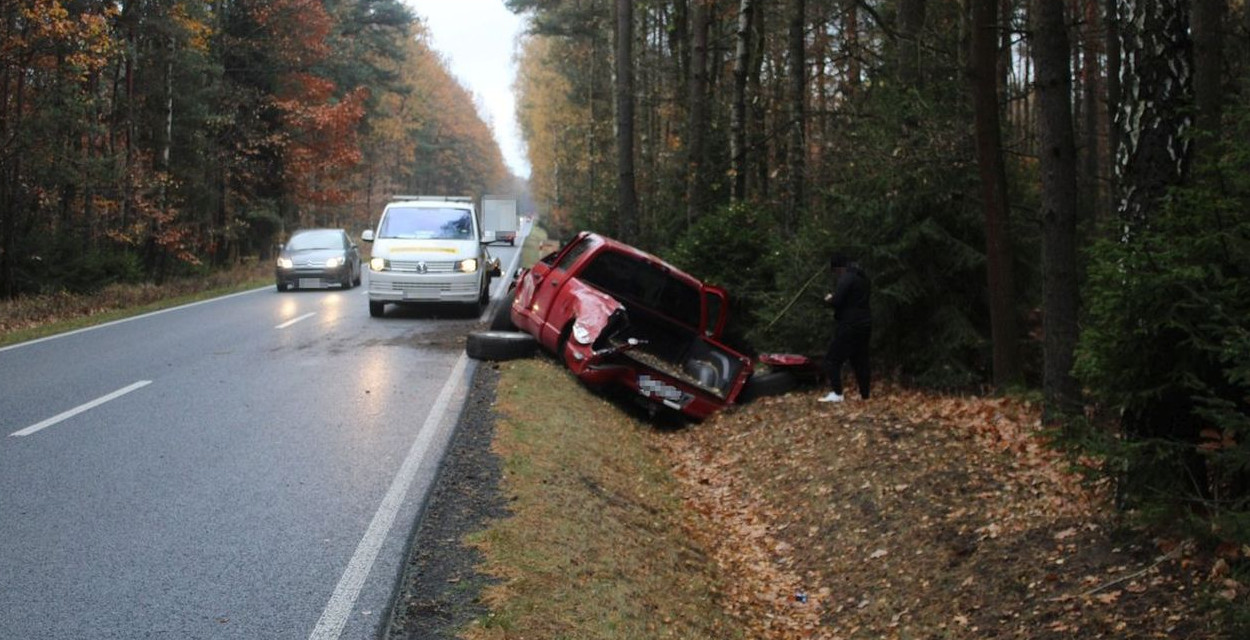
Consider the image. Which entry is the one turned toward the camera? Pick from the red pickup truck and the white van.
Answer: the white van

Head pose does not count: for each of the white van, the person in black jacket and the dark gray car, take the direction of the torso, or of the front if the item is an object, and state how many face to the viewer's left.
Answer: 1

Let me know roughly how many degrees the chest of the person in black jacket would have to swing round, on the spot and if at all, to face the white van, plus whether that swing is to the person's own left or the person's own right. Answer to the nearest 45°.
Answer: approximately 45° to the person's own right

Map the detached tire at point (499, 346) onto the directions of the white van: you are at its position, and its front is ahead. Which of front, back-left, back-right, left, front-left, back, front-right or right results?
front

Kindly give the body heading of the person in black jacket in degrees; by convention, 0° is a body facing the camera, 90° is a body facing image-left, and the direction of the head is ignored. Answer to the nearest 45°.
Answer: approximately 90°

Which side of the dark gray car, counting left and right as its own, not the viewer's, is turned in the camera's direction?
front

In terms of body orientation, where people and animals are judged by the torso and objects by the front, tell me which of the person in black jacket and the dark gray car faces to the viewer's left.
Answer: the person in black jacket

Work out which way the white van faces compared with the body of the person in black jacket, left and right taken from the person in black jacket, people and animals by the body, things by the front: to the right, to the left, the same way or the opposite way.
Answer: to the left

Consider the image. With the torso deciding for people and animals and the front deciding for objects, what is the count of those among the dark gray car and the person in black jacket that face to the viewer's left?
1

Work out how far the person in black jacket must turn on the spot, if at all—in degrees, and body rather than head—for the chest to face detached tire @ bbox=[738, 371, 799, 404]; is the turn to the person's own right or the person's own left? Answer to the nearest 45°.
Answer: approximately 45° to the person's own right

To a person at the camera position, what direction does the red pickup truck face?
facing away from the viewer and to the left of the viewer

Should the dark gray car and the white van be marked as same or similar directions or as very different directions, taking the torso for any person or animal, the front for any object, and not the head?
same or similar directions

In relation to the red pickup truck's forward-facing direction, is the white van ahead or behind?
ahead
